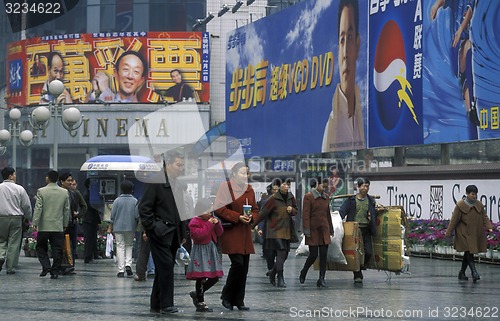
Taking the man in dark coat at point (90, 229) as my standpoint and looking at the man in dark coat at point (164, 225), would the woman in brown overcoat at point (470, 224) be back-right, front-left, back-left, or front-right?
front-left

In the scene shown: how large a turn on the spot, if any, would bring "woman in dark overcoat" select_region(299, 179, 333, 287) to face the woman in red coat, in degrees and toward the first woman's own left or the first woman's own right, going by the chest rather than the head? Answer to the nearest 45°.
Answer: approximately 45° to the first woman's own right

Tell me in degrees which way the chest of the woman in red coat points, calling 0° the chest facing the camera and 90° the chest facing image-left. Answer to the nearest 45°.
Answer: approximately 315°

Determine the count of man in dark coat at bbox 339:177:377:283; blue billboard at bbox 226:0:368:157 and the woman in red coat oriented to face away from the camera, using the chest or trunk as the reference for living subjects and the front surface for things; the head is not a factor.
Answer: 0

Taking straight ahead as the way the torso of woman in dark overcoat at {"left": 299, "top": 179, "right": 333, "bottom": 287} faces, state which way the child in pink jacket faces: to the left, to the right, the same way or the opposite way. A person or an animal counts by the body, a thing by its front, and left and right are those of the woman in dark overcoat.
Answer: the same way

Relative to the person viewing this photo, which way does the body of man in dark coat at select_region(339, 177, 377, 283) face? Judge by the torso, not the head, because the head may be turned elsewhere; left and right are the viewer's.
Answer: facing the viewer

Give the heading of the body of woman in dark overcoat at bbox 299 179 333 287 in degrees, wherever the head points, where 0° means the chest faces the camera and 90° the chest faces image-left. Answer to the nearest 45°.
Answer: approximately 315°

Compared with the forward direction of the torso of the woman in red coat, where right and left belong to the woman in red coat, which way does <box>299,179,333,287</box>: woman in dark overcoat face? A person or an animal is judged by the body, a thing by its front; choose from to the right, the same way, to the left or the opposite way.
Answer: the same way

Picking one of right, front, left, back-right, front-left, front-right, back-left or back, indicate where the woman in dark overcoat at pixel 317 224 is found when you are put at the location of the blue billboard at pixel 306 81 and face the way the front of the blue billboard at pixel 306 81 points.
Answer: front-left

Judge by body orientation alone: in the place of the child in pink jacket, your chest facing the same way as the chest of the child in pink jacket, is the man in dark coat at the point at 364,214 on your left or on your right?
on your left

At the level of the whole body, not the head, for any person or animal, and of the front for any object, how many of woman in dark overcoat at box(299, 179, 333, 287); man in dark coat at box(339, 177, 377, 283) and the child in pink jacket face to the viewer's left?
0

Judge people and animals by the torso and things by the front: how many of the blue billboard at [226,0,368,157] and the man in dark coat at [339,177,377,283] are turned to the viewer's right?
0
